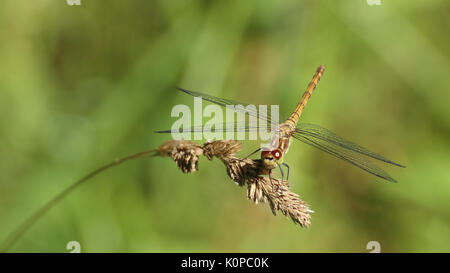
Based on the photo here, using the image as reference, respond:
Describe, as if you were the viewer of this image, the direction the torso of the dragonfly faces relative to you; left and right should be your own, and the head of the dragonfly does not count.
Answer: facing the viewer and to the left of the viewer
